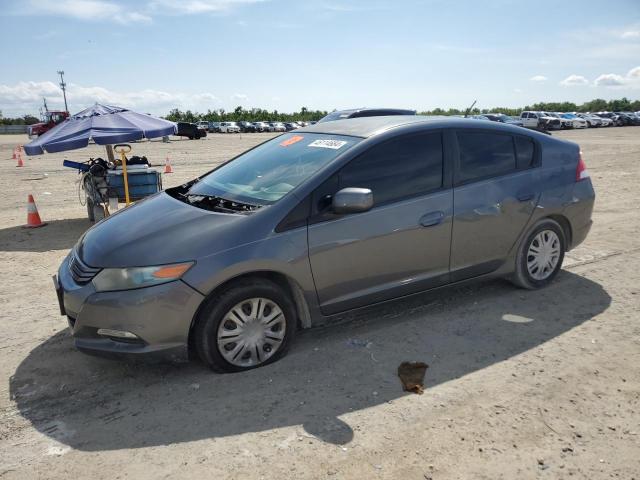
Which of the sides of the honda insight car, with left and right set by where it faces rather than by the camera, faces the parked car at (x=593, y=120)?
back

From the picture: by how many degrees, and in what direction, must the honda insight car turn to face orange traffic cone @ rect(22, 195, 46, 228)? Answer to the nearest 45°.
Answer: approximately 90° to its right

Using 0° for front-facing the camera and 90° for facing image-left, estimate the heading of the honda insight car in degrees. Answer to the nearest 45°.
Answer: approximately 45°

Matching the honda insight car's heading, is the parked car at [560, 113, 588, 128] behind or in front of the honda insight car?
behind

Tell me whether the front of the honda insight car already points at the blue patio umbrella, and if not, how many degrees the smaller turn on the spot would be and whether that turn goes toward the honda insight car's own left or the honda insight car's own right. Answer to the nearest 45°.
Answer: approximately 90° to the honda insight car's own right

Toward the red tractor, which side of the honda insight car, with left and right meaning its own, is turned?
right

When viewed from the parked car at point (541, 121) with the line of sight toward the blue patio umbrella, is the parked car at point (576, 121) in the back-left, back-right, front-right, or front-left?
back-left
